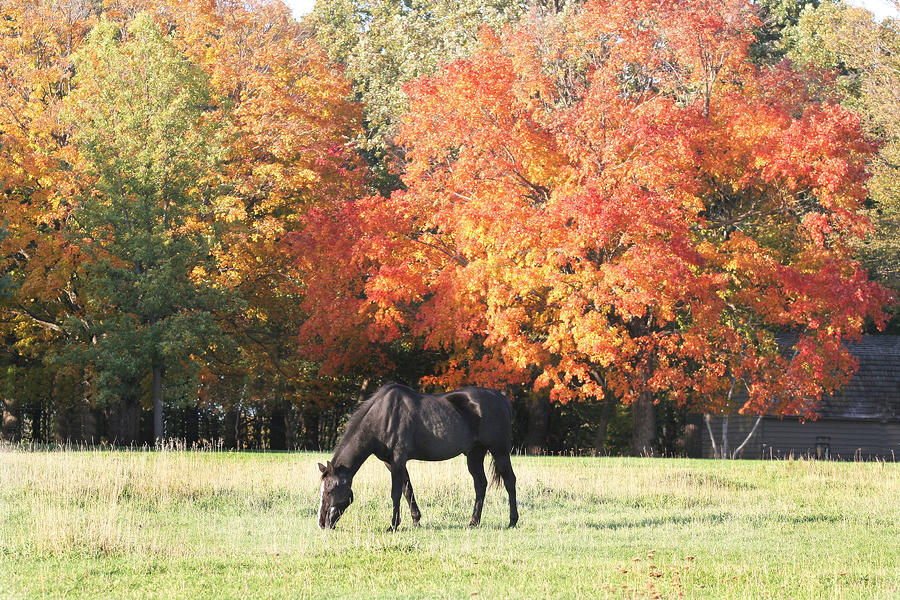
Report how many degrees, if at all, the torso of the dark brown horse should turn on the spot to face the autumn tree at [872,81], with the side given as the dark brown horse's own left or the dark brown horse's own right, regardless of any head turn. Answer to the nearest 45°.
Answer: approximately 135° to the dark brown horse's own right

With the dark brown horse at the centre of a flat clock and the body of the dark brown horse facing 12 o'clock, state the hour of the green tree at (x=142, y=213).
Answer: The green tree is roughly at 2 o'clock from the dark brown horse.

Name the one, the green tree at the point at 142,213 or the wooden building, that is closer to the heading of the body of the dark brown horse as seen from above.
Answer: the green tree

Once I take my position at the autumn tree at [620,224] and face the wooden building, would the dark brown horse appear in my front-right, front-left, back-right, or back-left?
back-right

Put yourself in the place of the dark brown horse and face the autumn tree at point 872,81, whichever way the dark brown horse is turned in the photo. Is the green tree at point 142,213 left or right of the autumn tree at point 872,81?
left

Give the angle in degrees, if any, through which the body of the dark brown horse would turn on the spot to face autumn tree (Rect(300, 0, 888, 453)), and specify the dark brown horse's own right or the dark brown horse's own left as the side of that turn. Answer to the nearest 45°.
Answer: approximately 90° to the dark brown horse's own right

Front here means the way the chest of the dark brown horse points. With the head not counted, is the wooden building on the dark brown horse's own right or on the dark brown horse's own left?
on the dark brown horse's own right

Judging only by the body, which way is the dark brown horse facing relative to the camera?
to the viewer's left
